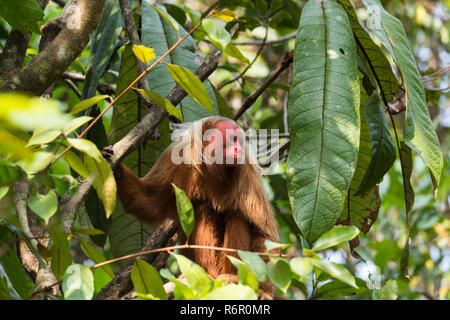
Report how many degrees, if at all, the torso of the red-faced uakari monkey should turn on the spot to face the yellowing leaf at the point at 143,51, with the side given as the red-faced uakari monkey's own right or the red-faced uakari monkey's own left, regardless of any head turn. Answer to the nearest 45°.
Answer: approximately 45° to the red-faced uakari monkey's own right

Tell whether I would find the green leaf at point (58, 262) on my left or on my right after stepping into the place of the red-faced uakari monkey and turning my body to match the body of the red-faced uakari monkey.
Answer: on my right

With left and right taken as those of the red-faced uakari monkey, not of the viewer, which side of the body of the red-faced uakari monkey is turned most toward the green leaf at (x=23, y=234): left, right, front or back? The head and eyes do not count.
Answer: right

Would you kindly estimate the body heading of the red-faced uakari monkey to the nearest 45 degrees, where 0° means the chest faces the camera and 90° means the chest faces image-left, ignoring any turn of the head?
approximately 315°

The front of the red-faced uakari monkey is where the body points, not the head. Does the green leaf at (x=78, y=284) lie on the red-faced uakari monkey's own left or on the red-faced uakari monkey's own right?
on the red-faced uakari monkey's own right

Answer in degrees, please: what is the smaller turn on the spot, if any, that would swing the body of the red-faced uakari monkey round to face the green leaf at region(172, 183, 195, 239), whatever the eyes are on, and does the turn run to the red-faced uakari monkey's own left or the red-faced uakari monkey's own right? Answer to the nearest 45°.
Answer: approximately 45° to the red-faced uakari monkey's own right

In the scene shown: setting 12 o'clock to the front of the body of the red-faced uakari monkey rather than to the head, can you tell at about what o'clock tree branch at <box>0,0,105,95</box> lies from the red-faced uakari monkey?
The tree branch is roughly at 3 o'clock from the red-faced uakari monkey.
